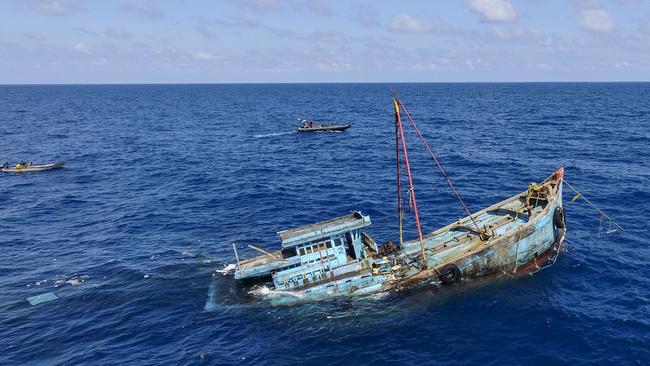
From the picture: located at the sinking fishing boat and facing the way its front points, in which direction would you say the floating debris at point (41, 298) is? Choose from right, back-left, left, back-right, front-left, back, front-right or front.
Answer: back

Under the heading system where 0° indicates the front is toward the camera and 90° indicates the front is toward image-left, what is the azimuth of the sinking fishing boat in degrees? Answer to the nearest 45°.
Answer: approximately 270°
